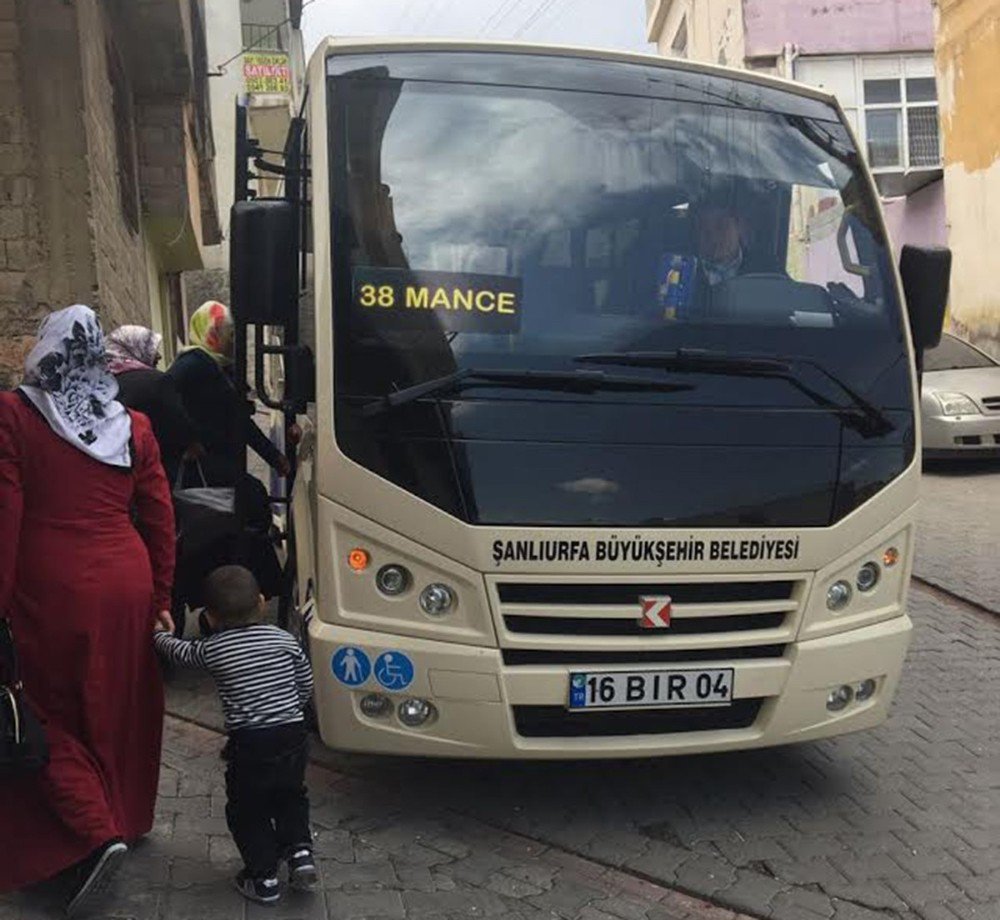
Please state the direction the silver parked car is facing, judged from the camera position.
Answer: facing the viewer and to the right of the viewer

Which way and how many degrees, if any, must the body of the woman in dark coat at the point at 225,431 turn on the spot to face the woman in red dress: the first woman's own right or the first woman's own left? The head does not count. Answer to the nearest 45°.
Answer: approximately 135° to the first woman's own right

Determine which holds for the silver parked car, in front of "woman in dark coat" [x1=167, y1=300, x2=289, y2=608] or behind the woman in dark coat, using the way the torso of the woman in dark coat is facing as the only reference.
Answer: in front

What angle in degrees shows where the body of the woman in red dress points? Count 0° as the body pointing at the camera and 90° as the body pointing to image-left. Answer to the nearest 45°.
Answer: approximately 180°

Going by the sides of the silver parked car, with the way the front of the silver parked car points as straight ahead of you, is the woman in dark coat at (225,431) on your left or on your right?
on your right

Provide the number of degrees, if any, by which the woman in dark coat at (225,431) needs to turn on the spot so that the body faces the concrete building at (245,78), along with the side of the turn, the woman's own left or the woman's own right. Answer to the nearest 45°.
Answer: approximately 45° to the woman's own left

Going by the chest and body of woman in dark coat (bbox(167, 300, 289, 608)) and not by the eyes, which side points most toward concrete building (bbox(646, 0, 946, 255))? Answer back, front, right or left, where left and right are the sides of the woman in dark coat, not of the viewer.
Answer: front

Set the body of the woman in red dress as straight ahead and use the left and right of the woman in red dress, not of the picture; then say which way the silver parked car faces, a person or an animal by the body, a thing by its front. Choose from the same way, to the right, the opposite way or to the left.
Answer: the opposite way

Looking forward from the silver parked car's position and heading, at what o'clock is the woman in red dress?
The woman in red dress is roughly at 2 o'clock from the silver parked car.

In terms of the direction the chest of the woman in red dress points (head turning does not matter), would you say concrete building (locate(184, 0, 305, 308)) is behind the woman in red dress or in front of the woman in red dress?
in front

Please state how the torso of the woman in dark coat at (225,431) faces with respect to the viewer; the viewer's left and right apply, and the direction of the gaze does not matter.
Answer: facing away from the viewer and to the right of the viewer

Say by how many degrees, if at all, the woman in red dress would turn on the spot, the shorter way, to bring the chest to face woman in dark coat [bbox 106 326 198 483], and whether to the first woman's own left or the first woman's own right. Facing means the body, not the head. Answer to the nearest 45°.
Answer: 0° — they already face them

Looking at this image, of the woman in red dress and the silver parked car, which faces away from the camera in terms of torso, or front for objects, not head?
the woman in red dress

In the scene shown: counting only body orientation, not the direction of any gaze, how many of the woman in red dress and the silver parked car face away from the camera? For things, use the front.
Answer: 1
